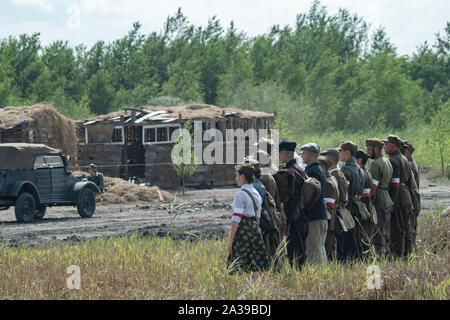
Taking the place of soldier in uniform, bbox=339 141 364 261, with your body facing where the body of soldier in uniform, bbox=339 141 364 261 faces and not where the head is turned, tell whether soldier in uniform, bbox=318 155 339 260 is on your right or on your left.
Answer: on your left

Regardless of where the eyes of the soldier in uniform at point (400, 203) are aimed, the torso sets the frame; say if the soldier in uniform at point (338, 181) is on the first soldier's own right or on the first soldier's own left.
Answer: on the first soldier's own left

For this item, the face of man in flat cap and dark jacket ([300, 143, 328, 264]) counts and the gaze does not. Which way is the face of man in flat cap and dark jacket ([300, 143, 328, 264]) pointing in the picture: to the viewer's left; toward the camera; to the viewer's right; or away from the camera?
to the viewer's left

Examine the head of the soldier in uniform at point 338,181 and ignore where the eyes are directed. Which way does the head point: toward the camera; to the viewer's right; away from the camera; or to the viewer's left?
to the viewer's left

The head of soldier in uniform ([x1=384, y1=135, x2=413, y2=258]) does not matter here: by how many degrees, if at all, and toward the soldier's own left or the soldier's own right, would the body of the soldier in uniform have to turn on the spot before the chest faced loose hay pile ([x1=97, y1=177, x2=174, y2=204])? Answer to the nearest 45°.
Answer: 0° — they already face it

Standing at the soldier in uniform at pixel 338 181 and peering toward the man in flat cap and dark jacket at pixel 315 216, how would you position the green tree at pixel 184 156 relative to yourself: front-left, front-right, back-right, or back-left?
back-right

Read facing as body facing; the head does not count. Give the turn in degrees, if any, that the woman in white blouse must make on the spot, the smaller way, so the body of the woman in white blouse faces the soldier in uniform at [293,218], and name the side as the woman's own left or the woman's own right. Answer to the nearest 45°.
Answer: approximately 90° to the woman's own right

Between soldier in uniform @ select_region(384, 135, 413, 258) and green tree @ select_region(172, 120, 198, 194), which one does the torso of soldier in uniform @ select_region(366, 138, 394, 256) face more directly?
the green tree

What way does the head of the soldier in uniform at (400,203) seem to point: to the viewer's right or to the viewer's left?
to the viewer's left

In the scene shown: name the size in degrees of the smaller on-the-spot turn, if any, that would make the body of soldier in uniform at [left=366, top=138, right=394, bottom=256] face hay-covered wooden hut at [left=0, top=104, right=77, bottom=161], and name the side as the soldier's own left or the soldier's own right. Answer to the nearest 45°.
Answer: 0° — they already face it
